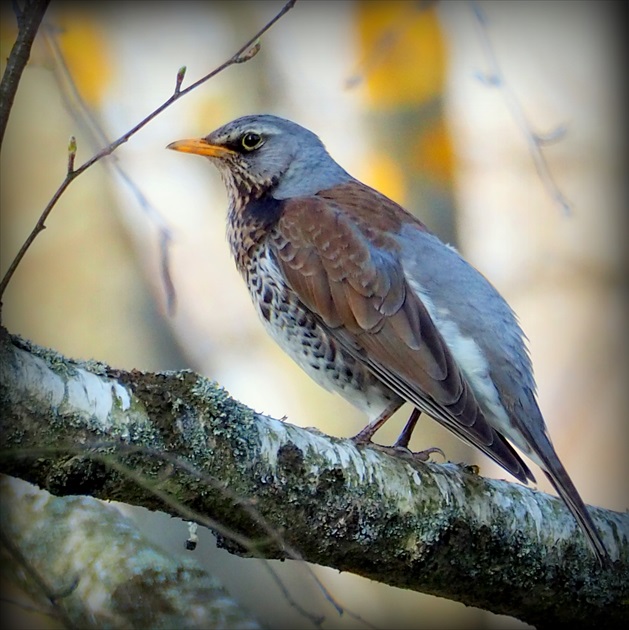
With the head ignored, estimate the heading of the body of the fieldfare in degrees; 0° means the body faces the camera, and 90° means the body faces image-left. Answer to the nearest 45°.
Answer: approximately 90°

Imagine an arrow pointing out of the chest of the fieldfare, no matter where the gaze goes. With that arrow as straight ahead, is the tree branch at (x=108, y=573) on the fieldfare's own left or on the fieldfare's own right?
on the fieldfare's own right
